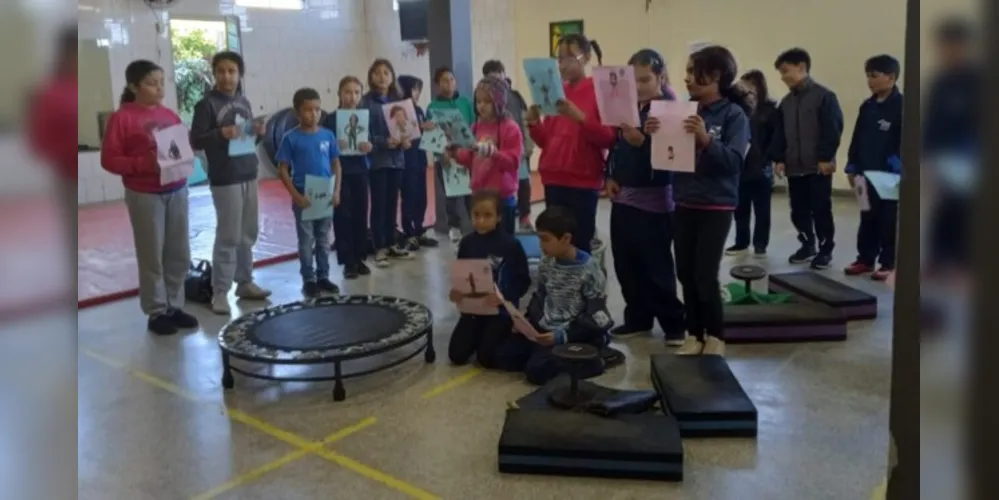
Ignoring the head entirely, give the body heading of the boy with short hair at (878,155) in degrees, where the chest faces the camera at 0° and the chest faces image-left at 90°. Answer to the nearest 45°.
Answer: approximately 45°

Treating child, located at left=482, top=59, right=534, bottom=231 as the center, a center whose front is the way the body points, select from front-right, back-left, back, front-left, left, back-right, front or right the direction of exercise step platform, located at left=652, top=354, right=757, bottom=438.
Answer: front-left

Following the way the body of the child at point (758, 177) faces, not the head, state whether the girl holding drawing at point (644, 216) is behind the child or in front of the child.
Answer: in front

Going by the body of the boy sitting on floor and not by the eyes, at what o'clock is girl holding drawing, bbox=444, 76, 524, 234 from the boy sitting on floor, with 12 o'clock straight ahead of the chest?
The girl holding drawing is roughly at 4 o'clock from the boy sitting on floor.
